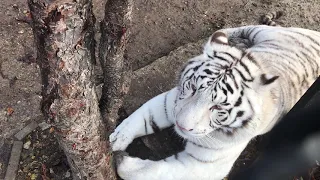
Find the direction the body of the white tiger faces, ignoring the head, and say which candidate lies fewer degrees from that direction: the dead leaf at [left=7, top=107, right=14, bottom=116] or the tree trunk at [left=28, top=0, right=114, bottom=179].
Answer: the tree trunk

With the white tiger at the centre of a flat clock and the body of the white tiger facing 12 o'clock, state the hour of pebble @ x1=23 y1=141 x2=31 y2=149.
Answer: The pebble is roughly at 1 o'clock from the white tiger.

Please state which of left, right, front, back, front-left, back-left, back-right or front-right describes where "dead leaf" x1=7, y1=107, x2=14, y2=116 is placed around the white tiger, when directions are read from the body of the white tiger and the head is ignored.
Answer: front-right

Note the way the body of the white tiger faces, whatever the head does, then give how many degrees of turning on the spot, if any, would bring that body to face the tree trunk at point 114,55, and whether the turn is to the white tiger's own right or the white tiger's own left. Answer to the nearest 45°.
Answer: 0° — it already faces it

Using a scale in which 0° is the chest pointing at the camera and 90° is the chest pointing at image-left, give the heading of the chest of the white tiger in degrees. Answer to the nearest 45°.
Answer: approximately 45°

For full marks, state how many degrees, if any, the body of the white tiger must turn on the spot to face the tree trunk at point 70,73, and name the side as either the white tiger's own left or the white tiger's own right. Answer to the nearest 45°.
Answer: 0° — it already faces it
